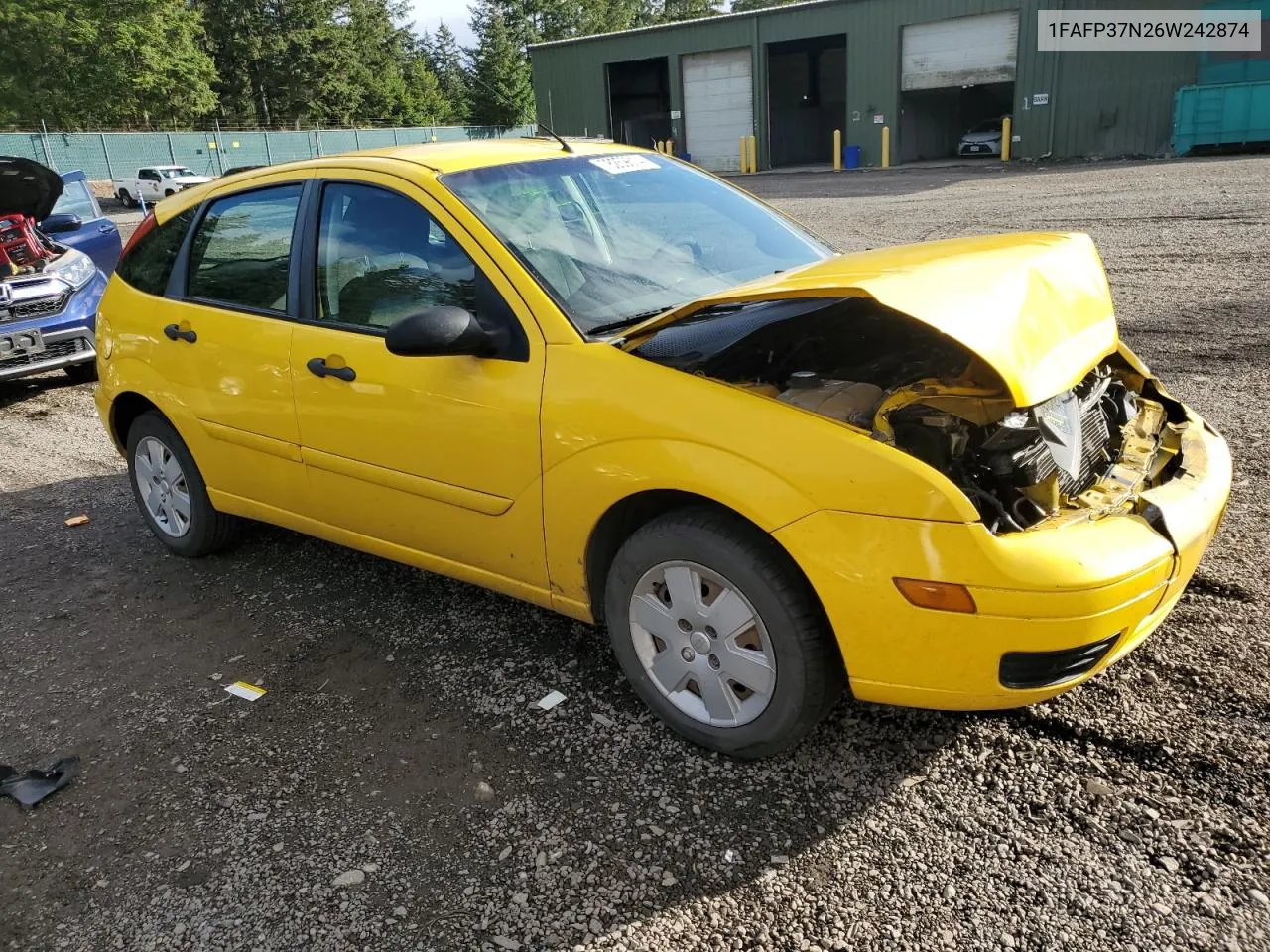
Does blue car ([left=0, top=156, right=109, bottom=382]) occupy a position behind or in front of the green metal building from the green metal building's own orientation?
in front

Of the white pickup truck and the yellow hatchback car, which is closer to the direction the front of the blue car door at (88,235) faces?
the yellow hatchback car

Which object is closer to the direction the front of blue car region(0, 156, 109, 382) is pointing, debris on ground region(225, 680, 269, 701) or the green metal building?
the debris on ground

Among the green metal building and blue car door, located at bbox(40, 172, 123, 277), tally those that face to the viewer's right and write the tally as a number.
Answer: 0

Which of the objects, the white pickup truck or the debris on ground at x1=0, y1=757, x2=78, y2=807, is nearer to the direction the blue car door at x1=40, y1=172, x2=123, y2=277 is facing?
the debris on ground

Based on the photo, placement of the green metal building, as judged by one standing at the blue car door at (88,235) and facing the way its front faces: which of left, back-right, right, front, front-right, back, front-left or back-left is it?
back

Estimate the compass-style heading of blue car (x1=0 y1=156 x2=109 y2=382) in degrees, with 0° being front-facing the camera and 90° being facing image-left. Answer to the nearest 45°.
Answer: approximately 45°

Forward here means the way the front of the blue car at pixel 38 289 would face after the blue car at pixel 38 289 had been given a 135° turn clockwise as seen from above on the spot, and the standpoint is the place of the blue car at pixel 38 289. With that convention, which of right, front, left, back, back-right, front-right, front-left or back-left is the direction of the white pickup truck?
front

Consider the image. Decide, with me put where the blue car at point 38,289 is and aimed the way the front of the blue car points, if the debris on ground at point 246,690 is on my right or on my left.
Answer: on my left

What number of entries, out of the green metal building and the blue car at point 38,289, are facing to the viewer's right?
0
